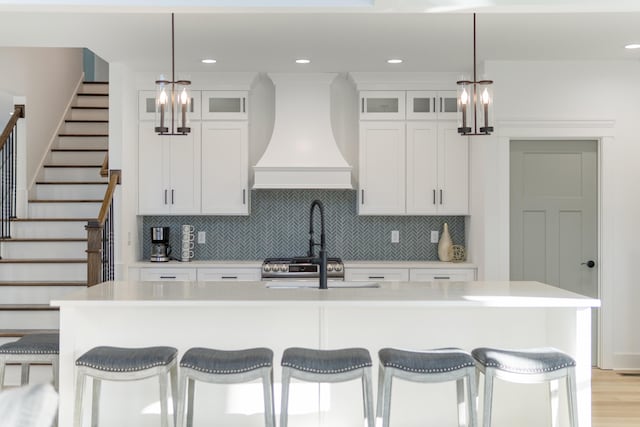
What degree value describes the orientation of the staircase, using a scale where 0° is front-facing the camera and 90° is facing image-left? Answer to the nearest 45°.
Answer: approximately 0°

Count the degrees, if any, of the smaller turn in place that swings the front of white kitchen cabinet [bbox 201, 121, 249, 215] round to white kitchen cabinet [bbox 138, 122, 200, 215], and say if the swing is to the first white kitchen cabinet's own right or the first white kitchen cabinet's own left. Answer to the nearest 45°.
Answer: approximately 90° to the first white kitchen cabinet's own right

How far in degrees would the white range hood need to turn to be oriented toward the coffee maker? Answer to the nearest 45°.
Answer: approximately 90° to its right

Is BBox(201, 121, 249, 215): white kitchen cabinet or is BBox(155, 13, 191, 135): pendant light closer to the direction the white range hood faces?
the pendant light

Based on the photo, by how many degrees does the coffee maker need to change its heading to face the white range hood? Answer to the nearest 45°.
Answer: approximately 90° to its left
